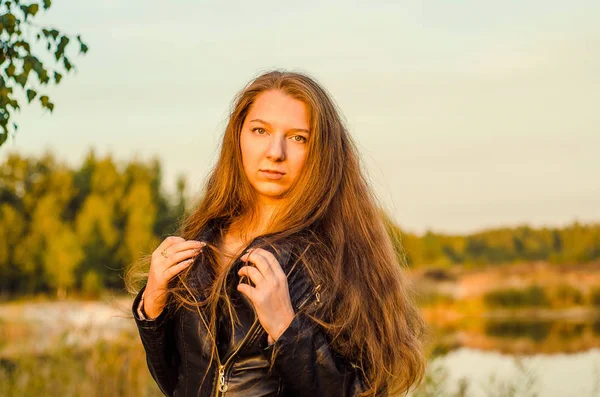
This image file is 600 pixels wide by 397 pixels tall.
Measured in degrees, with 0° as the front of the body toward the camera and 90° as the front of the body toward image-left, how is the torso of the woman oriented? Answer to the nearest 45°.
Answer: approximately 45°

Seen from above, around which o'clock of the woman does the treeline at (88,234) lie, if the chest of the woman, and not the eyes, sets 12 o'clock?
The treeline is roughly at 4 o'clock from the woman.

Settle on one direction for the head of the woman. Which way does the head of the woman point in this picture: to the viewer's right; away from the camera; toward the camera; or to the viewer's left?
toward the camera

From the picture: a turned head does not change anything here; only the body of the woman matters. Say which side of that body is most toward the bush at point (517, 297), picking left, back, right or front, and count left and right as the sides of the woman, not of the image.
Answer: back
